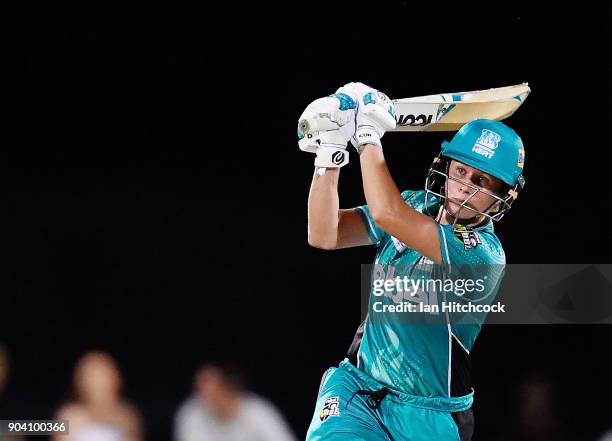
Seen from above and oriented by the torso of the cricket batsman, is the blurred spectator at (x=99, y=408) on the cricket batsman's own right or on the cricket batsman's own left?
on the cricket batsman's own right

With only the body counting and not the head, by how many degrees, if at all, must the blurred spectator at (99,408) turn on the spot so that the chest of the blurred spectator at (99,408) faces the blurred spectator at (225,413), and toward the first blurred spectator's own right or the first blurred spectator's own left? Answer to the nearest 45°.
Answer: approximately 90° to the first blurred spectator's own left

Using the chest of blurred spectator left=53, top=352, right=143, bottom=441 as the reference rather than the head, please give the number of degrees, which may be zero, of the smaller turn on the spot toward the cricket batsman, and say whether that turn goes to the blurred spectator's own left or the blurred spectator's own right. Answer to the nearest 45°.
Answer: approximately 45° to the blurred spectator's own left

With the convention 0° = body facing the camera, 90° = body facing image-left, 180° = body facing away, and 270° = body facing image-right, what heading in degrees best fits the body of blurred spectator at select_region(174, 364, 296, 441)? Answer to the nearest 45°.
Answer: approximately 45°
